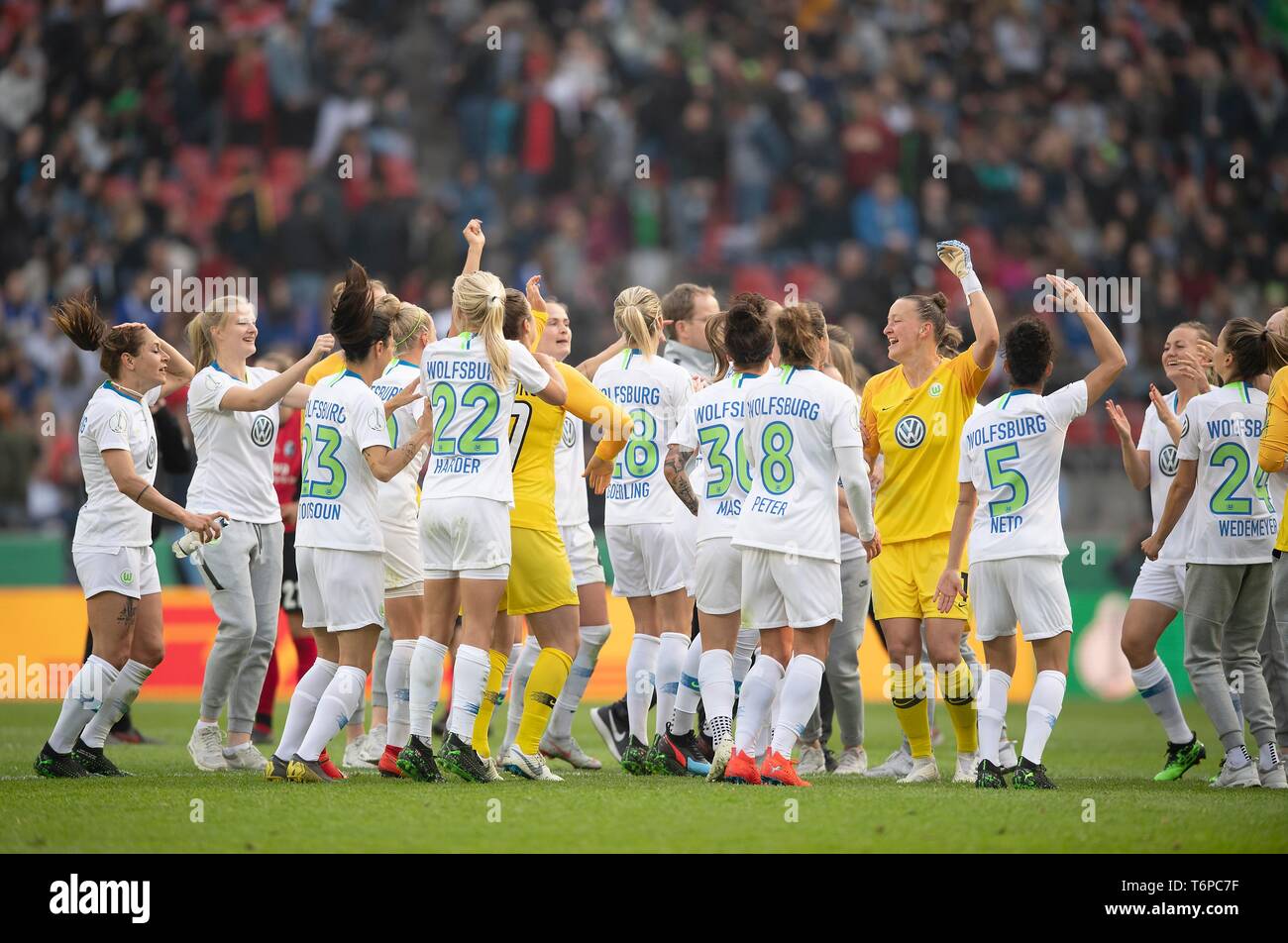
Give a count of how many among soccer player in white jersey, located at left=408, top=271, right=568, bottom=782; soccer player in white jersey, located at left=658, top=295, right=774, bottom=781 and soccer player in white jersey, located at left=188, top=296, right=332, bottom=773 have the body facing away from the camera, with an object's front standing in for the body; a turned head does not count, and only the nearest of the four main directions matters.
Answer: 2

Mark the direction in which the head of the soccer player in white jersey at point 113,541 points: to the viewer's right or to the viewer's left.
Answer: to the viewer's right

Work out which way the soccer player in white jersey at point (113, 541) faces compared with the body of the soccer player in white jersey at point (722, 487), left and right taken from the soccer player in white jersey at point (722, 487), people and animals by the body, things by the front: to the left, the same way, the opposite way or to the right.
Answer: to the right

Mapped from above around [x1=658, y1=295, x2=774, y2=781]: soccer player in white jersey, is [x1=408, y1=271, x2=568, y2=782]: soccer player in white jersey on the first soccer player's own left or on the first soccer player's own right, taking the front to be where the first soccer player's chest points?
on the first soccer player's own left

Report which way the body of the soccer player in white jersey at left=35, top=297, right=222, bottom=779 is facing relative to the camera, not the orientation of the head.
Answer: to the viewer's right

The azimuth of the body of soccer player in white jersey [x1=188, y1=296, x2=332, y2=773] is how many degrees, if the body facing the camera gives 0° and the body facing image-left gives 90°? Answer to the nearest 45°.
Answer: approximately 315°

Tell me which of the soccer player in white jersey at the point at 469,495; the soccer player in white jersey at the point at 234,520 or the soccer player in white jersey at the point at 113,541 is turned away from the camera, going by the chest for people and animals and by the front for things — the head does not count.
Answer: the soccer player in white jersey at the point at 469,495

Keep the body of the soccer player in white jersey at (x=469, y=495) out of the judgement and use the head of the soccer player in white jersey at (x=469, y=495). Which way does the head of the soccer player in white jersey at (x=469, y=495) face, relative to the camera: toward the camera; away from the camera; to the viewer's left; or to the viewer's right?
away from the camera

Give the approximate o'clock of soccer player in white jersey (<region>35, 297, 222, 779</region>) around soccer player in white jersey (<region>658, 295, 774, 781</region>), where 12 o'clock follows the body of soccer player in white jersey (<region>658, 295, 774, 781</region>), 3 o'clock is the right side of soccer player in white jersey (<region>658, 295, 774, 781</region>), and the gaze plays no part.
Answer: soccer player in white jersey (<region>35, 297, 222, 779</region>) is roughly at 9 o'clock from soccer player in white jersey (<region>658, 295, 774, 781</region>).

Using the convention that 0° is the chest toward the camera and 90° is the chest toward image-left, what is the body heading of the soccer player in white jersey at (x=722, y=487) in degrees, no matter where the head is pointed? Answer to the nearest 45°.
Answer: approximately 180°

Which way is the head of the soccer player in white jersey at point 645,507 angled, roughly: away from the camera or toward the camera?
away from the camera

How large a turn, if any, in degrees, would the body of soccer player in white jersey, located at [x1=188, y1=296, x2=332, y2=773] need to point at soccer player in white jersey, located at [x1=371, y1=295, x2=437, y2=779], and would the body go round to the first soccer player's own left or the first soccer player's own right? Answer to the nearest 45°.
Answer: approximately 45° to the first soccer player's own left
